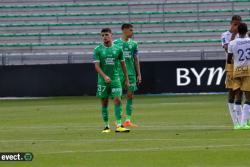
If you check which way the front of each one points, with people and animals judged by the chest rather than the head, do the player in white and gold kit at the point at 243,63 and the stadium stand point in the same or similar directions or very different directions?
very different directions

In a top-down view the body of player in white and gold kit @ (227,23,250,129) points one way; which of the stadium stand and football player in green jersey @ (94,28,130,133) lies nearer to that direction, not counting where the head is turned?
the stadium stand

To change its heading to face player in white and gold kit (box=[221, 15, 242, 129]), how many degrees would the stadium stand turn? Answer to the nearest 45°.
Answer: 0° — it already faces them

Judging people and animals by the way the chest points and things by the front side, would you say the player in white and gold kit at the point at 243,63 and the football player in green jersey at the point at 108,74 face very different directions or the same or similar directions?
very different directions

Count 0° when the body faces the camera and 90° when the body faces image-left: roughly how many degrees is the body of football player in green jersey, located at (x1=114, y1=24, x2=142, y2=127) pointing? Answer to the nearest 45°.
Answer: approximately 315°

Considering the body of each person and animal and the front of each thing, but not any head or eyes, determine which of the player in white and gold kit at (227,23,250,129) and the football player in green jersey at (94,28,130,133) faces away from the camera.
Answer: the player in white and gold kit

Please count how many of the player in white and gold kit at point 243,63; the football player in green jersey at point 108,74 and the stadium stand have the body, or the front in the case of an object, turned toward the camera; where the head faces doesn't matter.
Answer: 2

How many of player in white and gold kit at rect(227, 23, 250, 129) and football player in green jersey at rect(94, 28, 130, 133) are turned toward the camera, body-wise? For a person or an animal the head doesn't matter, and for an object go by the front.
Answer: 1

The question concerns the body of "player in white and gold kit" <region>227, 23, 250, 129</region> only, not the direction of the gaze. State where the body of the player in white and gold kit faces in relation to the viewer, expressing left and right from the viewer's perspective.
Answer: facing away from the viewer
